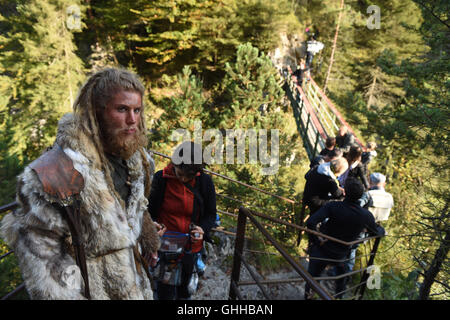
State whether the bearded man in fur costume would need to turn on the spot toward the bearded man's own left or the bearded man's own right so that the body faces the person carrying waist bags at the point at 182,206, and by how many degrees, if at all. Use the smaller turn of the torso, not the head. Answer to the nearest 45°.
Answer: approximately 90° to the bearded man's own left

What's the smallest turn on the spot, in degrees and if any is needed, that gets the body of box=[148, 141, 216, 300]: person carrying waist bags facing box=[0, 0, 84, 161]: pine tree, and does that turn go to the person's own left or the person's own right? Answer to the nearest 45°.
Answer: approximately 135° to the person's own right

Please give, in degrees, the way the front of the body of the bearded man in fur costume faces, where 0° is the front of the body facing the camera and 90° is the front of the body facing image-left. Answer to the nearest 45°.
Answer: approximately 315°

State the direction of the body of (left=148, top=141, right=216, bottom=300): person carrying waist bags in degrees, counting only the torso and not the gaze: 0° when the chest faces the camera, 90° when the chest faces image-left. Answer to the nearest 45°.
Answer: approximately 0°

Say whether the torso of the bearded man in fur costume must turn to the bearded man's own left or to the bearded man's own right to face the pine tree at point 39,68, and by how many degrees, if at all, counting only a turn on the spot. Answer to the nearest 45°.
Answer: approximately 135° to the bearded man's own left
